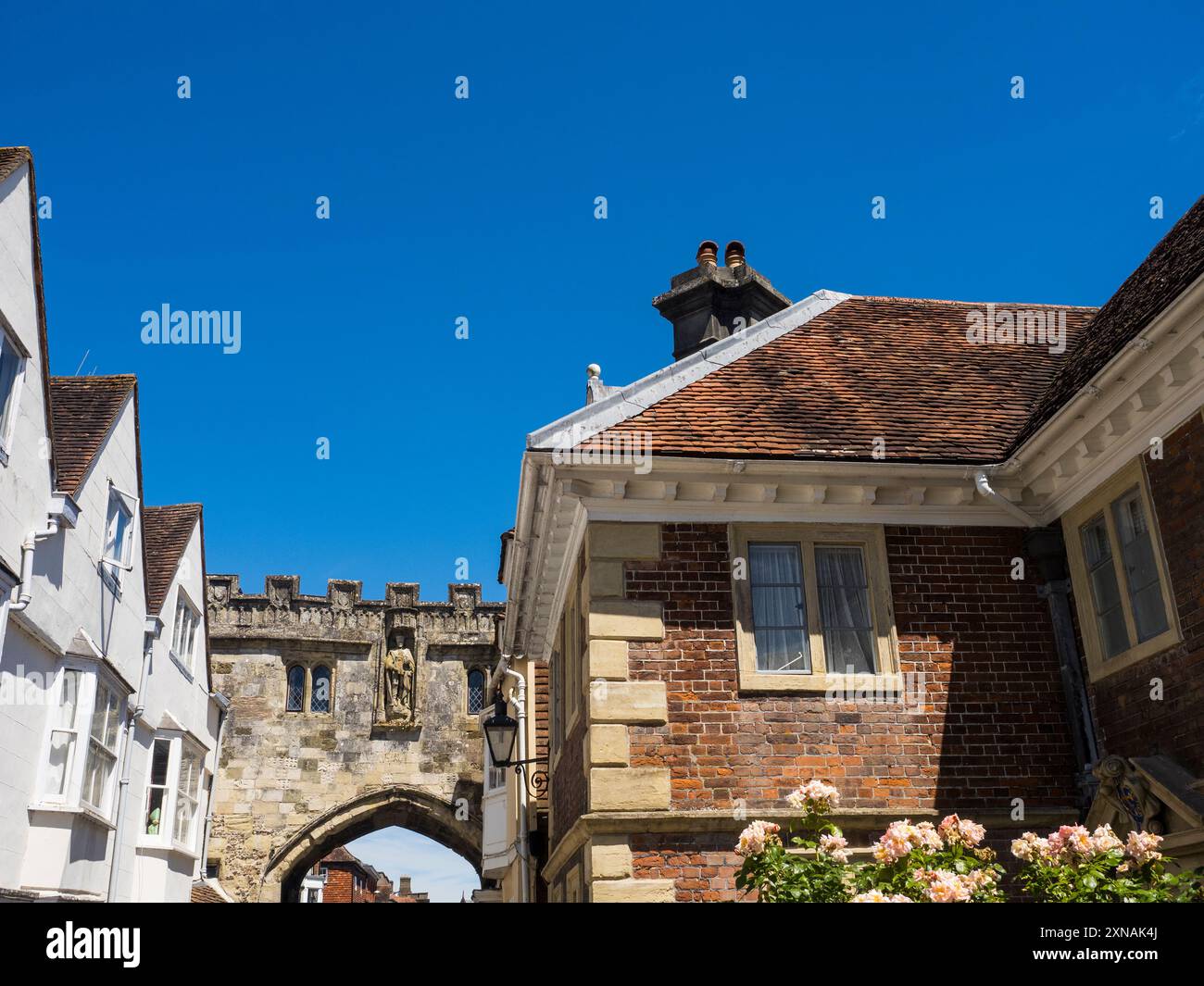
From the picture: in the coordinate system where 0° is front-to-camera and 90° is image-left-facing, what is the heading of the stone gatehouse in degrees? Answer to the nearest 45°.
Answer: approximately 0°

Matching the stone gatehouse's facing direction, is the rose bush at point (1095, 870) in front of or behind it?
in front

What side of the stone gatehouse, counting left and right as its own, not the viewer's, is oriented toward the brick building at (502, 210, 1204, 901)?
front
